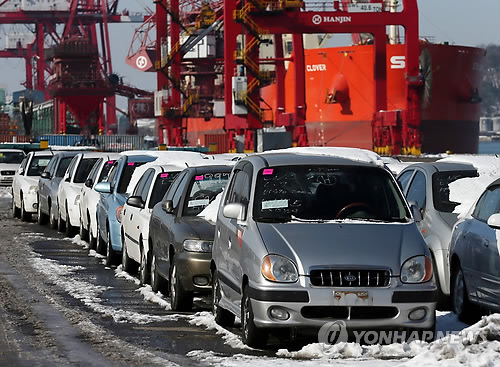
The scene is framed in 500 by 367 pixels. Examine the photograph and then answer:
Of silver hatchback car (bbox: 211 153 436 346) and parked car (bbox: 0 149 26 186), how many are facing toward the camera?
2

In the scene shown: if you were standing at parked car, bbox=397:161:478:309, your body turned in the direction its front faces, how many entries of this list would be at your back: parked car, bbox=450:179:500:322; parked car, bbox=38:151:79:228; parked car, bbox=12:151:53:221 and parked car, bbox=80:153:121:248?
3

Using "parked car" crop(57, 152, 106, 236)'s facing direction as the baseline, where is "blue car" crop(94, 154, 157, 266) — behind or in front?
in front

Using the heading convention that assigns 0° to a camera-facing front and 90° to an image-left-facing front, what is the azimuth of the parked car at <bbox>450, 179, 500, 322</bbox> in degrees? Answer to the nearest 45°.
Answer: approximately 315°

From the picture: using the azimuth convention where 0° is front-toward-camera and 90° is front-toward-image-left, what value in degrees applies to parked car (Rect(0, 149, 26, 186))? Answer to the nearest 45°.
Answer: approximately 0°

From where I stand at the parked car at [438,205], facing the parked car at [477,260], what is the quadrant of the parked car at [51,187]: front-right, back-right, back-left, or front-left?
back-right

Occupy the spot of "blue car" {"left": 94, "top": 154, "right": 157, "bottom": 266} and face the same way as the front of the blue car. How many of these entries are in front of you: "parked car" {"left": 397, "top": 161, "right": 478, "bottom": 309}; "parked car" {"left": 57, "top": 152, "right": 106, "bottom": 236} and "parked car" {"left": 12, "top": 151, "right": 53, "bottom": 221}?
1

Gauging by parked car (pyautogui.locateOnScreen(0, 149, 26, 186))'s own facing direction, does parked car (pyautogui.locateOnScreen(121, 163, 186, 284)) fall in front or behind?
in front
